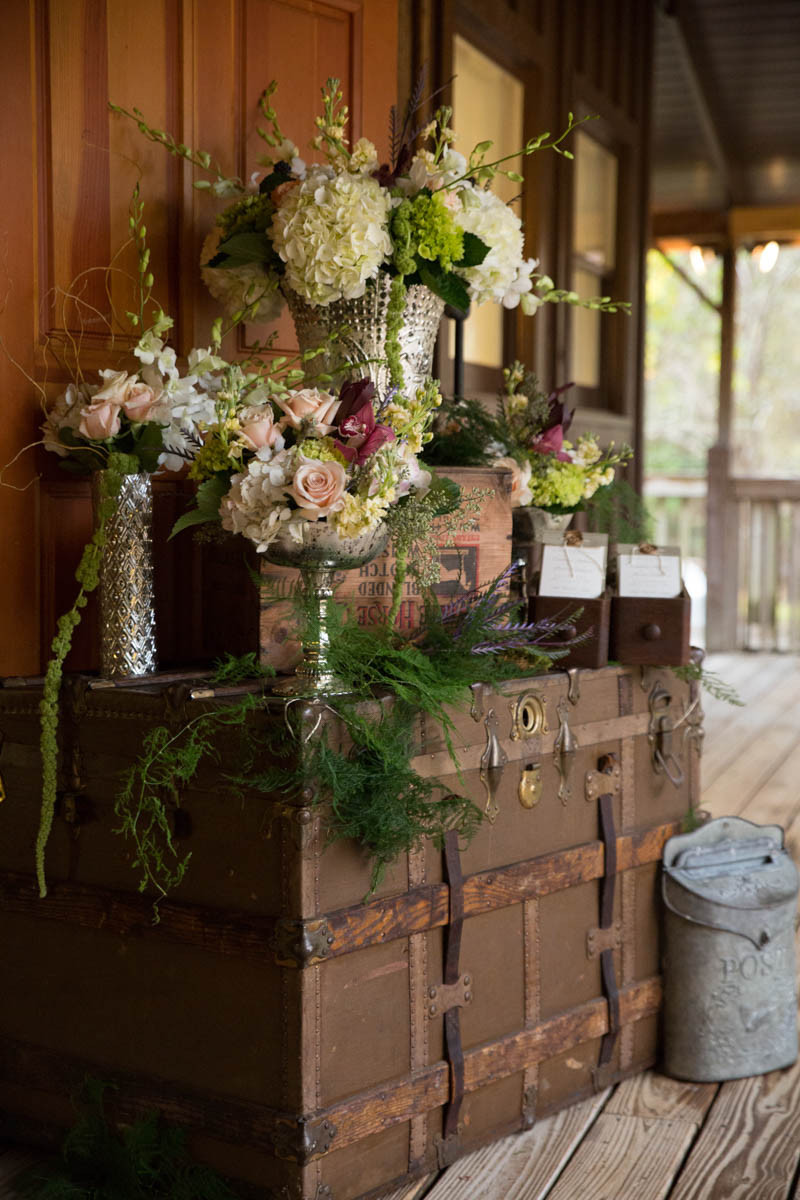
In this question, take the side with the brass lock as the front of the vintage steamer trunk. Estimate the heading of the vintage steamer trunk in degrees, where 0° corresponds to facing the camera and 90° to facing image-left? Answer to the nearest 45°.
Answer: approximately 315°

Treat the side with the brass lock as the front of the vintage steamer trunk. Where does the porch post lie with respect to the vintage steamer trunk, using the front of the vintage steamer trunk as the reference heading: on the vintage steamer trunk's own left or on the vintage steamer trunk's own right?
on the vintage steamer trunk's own left
